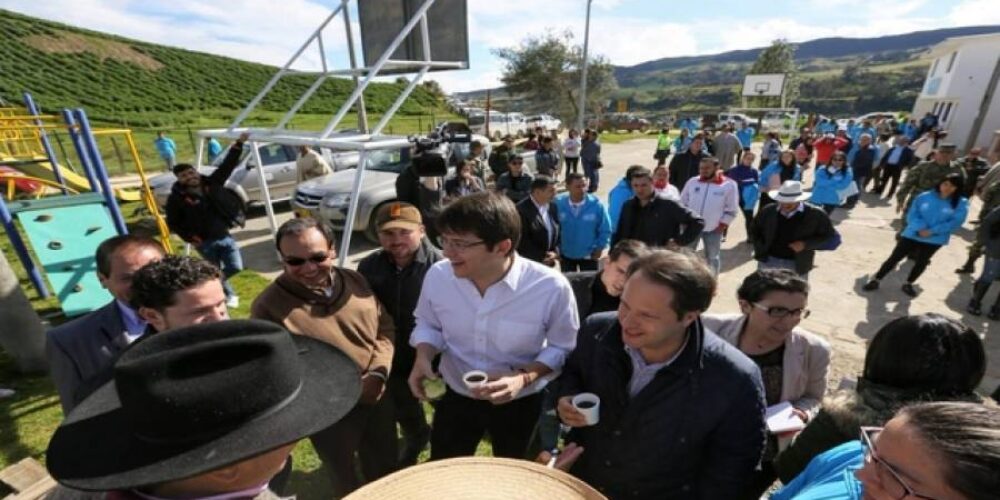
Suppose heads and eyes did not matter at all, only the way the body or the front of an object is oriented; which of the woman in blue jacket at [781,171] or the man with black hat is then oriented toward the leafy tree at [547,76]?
the man with black hat

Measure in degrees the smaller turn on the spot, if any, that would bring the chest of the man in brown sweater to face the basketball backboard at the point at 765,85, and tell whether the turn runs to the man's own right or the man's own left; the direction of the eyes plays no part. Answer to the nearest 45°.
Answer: approximately 135° to the man's own left

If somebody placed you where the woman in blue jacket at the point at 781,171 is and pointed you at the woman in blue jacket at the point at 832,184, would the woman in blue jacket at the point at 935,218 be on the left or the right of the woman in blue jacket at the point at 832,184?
right

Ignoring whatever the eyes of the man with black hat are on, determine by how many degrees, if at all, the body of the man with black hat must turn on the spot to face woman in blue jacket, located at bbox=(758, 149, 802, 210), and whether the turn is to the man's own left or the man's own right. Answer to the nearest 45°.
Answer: approximately 45° to the man's own right

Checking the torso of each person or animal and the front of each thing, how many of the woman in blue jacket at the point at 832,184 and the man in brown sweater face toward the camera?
2

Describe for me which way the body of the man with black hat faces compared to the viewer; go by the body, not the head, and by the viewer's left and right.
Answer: facing away from the viewer and to the right of the viewer

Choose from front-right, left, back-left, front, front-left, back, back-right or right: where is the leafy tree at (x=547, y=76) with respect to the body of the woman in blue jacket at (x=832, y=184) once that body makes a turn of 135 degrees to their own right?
front

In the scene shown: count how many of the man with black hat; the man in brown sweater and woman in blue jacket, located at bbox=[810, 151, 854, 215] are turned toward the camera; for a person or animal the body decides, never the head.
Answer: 2

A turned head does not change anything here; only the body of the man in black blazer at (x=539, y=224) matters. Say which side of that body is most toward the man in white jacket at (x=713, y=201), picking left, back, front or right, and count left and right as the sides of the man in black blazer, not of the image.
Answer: left

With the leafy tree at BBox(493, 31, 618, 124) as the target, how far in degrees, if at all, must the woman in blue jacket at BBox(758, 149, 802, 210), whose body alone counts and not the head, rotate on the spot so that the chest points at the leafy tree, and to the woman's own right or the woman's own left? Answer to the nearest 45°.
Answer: approximately 180°

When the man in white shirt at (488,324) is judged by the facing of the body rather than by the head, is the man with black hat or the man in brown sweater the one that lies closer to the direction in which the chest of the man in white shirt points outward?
the man with black hat
